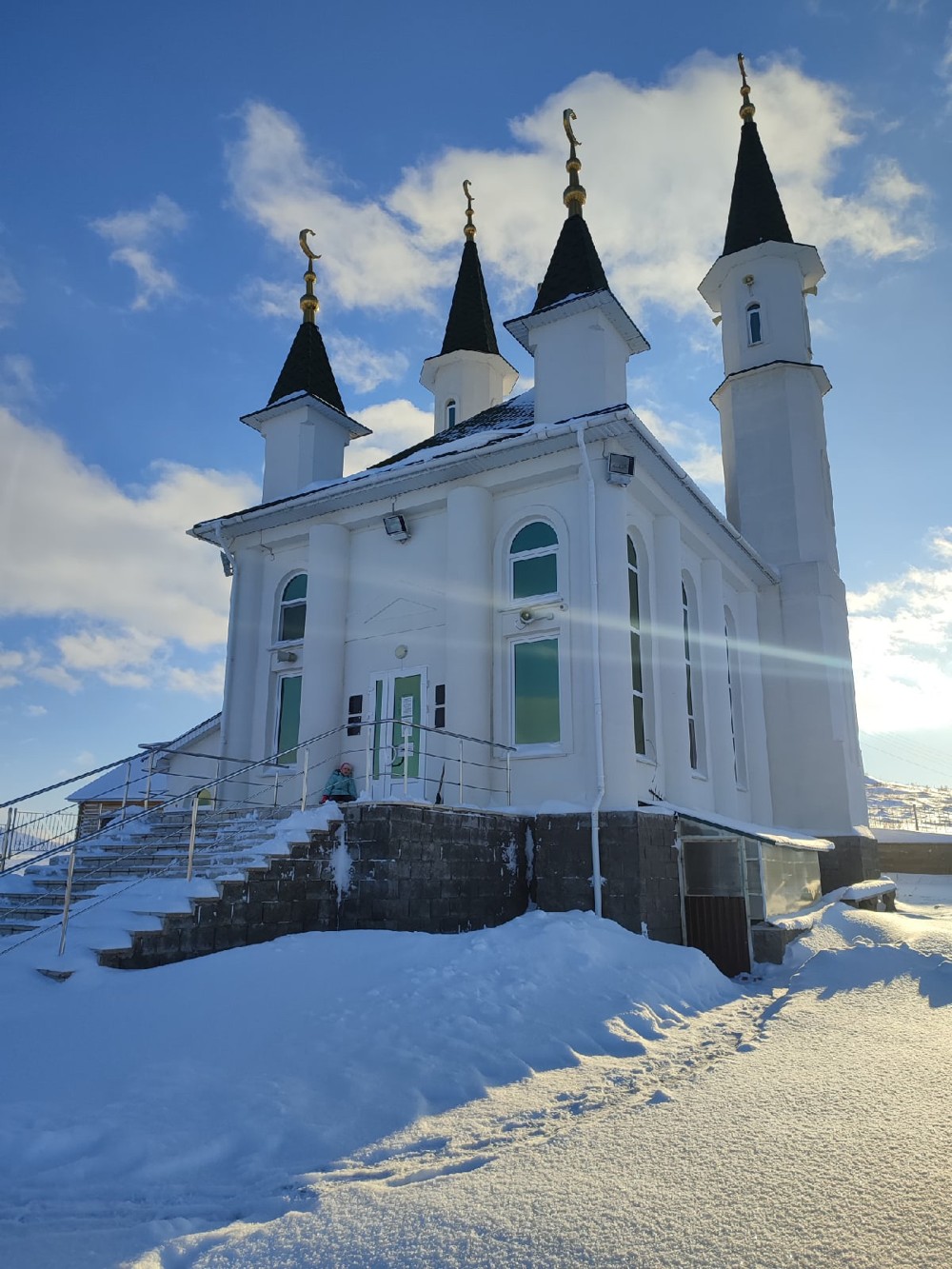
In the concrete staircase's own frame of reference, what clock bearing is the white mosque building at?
The white mosque building is roughly at 7 o'clock from the concrete staircase.

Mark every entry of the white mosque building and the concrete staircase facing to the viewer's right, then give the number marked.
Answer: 0

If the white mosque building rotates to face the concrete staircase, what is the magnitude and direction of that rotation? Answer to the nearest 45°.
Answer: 0° — it already faces it
